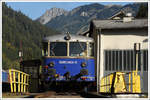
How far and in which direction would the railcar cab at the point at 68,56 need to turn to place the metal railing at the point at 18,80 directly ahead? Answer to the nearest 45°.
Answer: approximately 90° to its right

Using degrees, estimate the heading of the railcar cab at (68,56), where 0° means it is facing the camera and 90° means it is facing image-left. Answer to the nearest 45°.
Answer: approximately 0°
